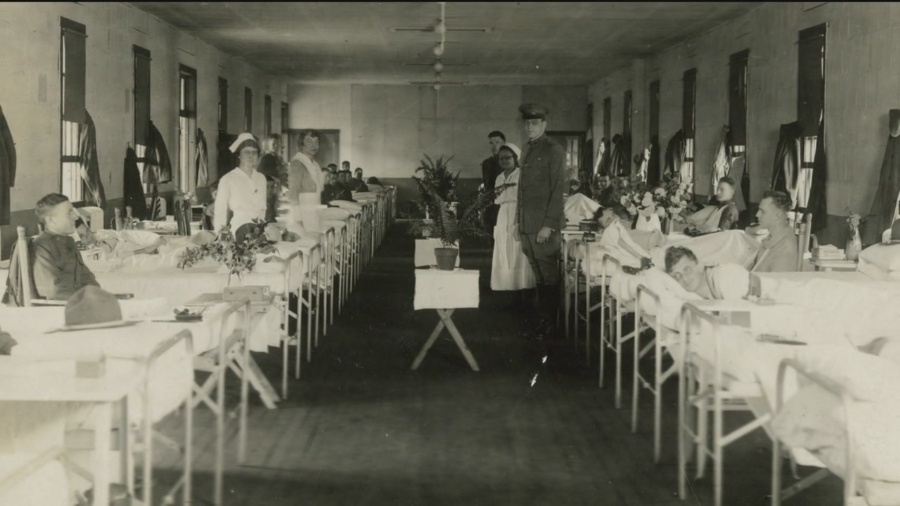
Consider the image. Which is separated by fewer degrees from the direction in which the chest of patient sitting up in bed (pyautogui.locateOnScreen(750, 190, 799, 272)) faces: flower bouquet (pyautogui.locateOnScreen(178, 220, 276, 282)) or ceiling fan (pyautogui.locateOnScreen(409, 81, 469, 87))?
the flower bouquet

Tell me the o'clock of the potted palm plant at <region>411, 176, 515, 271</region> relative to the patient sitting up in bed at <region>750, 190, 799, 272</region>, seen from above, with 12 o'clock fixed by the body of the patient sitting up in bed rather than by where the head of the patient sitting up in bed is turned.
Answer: The potted palm plant is roughly at 12 o'clock from the patient sitting up in bed.

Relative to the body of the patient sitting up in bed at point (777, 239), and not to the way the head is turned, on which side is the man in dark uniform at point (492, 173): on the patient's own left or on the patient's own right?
on the patient's own right

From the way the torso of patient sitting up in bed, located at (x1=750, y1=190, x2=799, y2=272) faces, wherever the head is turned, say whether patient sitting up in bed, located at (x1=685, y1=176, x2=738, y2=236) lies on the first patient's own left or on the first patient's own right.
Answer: on the first patient's own right

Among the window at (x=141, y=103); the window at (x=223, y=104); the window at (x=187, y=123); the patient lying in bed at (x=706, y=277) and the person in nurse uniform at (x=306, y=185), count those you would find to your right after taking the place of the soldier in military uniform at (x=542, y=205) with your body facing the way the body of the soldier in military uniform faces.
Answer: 4

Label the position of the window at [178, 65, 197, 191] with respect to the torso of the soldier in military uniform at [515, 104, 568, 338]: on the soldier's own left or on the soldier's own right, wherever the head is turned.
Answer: on the soldier's own right

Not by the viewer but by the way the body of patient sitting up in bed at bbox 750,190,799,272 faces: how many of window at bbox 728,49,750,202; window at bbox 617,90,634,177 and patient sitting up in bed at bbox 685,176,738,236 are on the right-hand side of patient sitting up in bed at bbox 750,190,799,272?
3

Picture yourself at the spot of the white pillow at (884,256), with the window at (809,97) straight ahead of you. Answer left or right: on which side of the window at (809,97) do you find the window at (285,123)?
left

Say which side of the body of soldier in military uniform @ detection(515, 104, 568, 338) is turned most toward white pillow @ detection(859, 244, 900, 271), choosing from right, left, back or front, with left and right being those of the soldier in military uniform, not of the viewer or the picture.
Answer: left

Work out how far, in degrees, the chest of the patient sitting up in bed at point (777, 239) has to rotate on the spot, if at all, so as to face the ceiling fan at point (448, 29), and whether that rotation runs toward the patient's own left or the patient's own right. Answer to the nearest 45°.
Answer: approximately 45° to the patient's own right

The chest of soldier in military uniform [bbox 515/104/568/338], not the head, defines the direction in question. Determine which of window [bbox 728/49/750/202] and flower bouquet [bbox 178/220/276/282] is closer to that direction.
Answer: the flower bouquet

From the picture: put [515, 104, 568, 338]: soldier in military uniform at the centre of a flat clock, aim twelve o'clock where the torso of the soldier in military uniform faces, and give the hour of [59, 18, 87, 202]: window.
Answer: The window is roughly at 2 o'clock from the soldier in military uniform.

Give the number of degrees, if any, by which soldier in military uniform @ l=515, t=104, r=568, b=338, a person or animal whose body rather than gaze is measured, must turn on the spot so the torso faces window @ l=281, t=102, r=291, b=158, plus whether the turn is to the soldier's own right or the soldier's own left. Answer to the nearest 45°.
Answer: approximately 135° to the soldier's own right

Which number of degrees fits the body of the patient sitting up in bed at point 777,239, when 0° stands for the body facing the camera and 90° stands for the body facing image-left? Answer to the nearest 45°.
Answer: approximately 90°

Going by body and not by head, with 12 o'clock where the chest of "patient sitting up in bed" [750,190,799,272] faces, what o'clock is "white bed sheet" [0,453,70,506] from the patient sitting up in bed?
The white bed sheet is roughly at 10 o'clock from the patient sitting up in bed.
